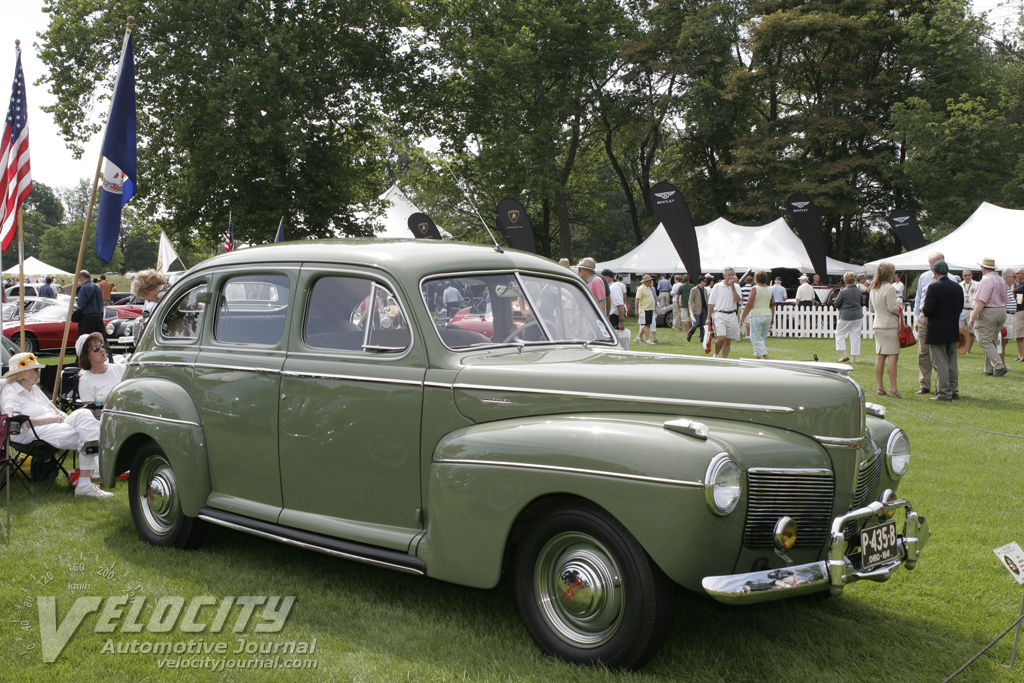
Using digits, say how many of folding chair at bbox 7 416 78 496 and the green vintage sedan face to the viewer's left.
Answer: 0

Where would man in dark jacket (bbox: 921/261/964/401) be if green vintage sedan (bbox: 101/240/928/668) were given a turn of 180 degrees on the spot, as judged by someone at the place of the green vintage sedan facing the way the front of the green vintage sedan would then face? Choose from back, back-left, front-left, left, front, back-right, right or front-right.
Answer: right

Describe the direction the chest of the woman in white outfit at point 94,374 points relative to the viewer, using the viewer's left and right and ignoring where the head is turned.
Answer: facing the viewer and to the right of the viewer

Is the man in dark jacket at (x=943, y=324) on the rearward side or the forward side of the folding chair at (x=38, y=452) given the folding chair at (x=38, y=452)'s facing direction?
on the forward side

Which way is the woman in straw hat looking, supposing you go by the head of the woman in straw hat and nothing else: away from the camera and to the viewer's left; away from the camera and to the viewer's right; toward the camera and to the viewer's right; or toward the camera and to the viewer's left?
toward the camera and to the viewer's right

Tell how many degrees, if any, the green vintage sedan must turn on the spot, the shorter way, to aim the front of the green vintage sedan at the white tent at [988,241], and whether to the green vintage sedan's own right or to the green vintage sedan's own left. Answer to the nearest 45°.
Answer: approximately 90° to the green vintage sedan's own left

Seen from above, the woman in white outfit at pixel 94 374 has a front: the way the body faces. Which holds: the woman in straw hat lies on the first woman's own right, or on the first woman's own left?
on the first woman's own right

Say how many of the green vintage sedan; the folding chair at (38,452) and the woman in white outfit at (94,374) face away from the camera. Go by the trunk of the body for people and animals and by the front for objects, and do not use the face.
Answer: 0

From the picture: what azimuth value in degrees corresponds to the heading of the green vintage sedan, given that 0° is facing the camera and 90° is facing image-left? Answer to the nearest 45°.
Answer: approximately 315°

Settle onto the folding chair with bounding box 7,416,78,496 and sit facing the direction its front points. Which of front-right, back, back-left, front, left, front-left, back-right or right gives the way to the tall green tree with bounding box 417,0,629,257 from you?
left

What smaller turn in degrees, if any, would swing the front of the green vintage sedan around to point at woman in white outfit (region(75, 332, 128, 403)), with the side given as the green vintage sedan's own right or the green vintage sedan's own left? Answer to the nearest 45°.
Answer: approximately 180°
